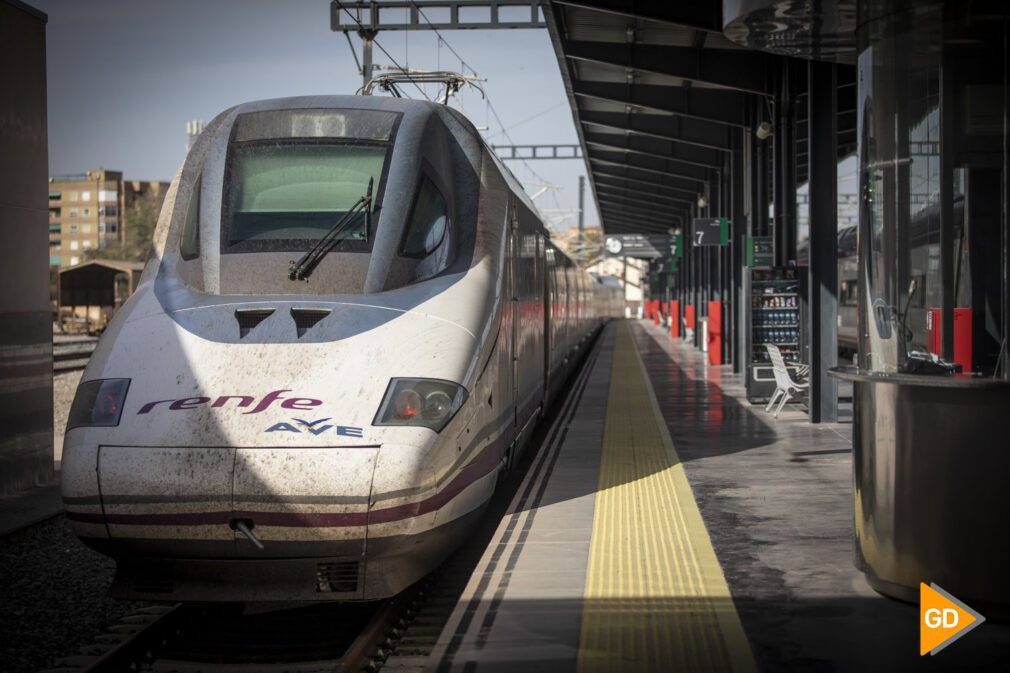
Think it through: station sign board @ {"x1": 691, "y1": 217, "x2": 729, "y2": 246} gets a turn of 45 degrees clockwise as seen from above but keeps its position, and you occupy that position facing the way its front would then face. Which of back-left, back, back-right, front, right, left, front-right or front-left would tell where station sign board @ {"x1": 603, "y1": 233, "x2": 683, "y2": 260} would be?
back-right

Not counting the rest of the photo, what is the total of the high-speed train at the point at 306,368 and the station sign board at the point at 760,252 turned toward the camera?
2

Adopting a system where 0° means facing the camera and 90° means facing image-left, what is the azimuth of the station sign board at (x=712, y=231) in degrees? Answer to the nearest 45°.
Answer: approximately 0°

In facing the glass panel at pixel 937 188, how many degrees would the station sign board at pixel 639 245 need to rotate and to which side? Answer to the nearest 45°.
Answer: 0° — it already faces it
